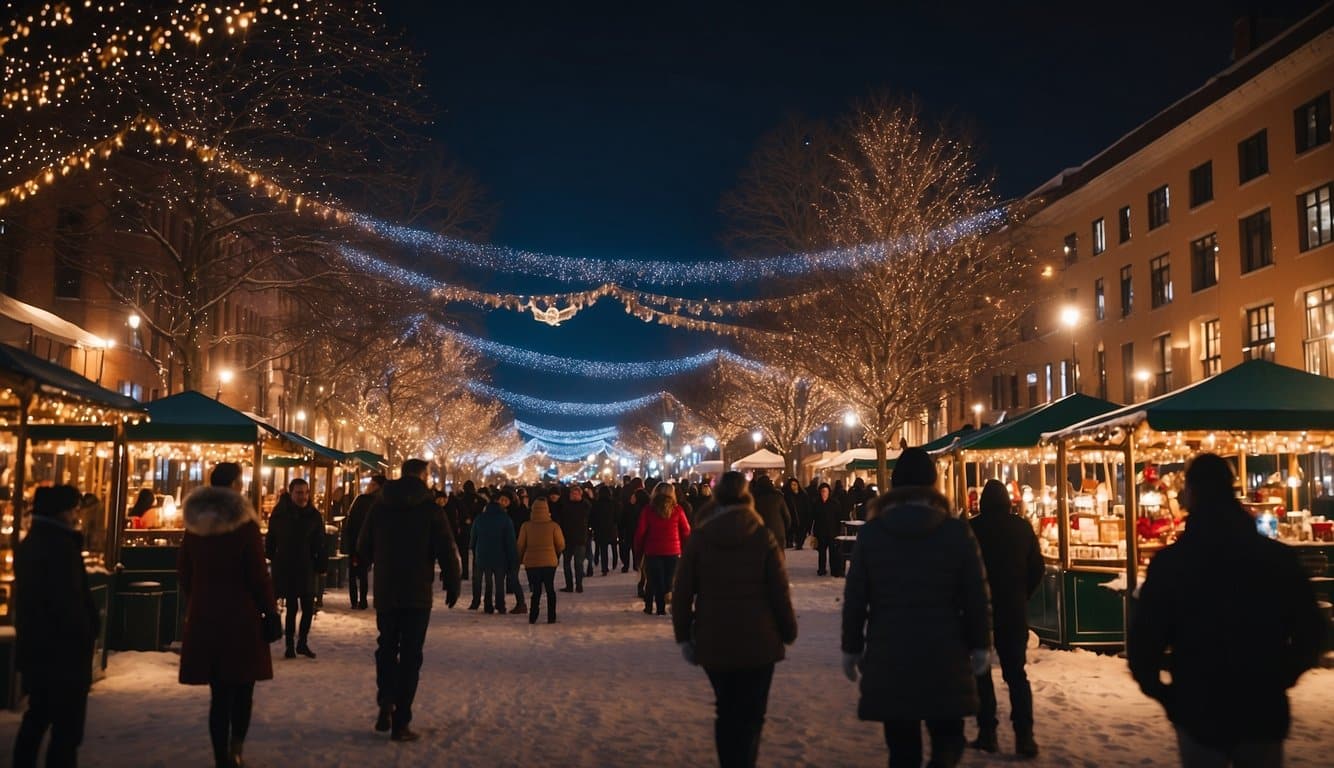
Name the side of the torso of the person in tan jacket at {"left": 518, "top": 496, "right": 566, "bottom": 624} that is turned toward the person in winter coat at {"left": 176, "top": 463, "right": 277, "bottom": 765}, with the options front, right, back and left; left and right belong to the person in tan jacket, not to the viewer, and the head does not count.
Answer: back

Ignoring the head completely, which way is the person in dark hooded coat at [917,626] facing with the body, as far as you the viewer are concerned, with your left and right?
facing away from the viewer

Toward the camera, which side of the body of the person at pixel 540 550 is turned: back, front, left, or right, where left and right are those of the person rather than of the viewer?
back

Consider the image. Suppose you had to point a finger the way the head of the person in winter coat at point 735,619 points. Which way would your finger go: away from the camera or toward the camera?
away from the camera

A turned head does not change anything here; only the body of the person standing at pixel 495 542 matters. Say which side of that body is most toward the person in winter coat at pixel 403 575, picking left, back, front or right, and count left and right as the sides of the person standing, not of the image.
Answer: back

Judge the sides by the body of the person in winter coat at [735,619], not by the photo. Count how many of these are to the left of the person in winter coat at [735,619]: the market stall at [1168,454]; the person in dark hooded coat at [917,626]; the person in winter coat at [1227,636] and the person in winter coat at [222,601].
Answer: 1

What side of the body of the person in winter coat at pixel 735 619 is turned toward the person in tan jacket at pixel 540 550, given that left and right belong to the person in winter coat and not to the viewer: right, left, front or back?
front

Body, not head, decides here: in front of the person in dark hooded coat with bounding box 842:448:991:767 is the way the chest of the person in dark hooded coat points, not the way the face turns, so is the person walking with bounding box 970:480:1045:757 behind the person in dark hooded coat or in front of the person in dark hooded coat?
in front

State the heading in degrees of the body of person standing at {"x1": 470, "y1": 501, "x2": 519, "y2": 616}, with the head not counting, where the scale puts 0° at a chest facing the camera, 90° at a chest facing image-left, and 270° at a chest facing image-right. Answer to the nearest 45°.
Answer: approximately 180°

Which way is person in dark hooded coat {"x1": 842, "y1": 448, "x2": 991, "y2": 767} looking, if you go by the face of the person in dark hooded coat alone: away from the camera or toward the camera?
away from the camera

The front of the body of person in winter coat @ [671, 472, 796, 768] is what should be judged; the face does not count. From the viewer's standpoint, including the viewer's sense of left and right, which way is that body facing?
facing away from the viewer

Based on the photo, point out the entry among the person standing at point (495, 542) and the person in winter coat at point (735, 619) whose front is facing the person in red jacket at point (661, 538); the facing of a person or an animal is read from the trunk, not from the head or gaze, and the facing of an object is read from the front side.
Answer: the person in winter coat

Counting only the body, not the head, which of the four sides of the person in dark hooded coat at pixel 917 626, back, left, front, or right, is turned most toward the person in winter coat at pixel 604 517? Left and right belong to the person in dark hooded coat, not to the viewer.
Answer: front

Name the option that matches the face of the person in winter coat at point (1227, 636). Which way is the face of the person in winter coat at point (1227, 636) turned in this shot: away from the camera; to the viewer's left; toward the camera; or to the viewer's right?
away from the camera
